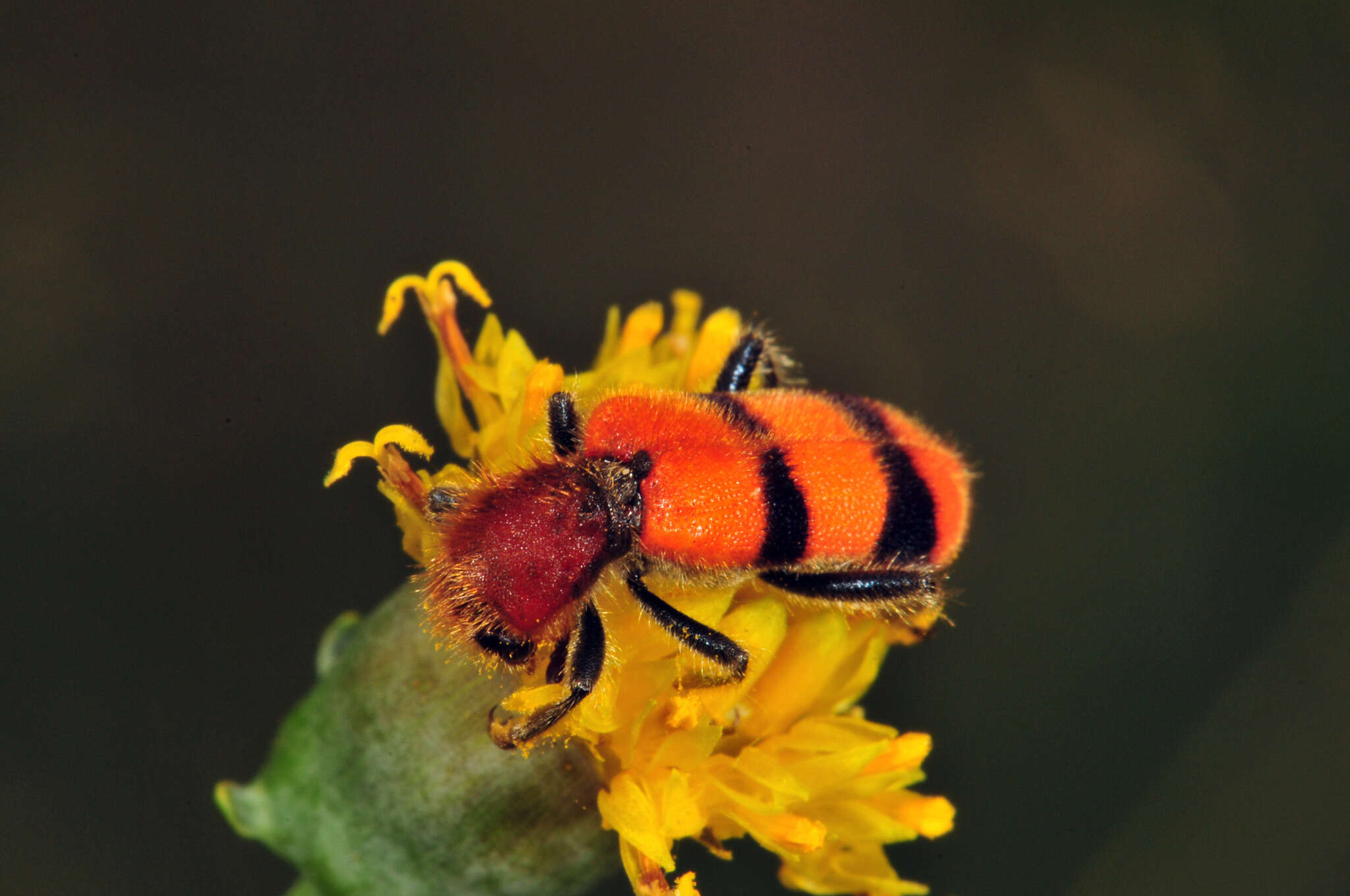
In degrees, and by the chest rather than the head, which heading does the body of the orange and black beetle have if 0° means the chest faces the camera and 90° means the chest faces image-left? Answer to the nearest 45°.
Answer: approximately 90°
